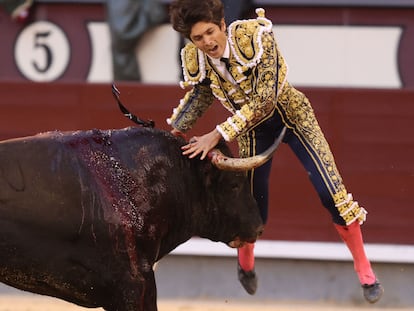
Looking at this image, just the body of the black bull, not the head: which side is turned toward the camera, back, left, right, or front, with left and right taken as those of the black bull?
right

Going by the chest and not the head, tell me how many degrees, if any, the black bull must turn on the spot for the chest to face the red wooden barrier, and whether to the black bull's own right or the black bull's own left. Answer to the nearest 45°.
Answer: approximately 45° to the black bull's own left
